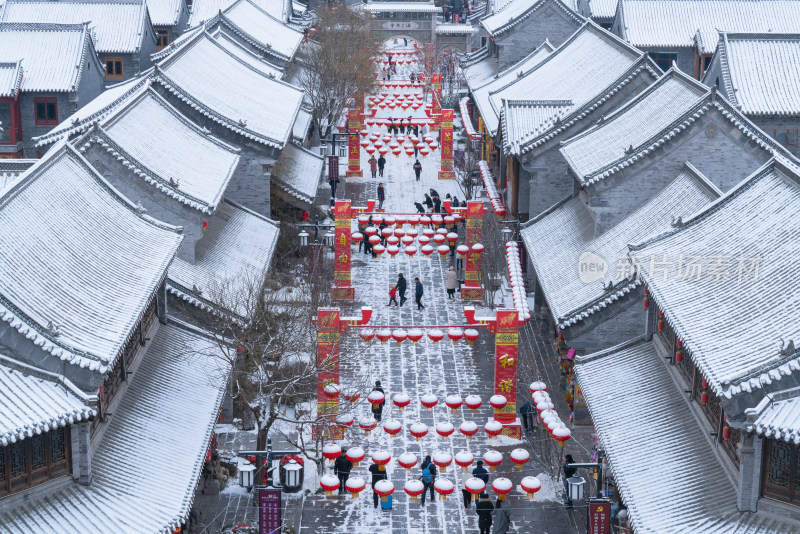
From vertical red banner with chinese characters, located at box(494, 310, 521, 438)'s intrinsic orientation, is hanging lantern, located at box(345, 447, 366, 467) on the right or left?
on its right

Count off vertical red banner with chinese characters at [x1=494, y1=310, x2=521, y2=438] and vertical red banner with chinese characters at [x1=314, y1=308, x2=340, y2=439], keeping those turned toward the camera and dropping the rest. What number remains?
2

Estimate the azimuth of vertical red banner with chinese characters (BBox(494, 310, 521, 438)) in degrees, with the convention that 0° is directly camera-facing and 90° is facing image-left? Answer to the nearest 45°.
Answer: approximately 0°

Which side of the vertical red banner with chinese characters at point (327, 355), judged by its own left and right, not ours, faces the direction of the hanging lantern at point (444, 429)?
left

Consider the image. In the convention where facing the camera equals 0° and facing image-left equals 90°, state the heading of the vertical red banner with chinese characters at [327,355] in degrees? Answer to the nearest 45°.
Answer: approximately 0°
